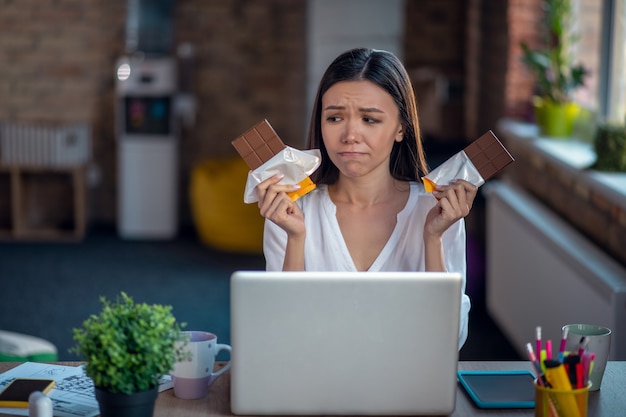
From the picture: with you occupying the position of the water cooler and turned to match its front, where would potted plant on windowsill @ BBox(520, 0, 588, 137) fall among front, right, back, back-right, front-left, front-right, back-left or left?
front-left

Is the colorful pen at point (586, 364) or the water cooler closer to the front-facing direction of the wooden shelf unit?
the colorful pen

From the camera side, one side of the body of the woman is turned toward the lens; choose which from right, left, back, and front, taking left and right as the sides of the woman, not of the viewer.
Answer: front

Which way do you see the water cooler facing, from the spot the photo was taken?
facing the viewer

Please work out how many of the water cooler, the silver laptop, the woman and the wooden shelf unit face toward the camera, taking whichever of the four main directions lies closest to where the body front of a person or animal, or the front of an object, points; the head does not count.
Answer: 3

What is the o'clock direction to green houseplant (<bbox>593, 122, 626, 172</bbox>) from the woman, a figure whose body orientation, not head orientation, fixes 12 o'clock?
The green houseplant is roughly at 7 o'clock from the woman.

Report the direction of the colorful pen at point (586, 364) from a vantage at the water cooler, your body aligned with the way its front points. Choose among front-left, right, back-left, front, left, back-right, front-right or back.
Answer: front

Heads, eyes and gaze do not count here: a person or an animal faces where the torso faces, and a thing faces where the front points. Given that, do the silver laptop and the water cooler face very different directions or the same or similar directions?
very different directions

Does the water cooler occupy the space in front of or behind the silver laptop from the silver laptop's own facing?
in front

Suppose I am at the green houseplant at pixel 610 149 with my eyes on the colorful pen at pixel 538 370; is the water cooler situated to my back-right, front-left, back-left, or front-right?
back-right

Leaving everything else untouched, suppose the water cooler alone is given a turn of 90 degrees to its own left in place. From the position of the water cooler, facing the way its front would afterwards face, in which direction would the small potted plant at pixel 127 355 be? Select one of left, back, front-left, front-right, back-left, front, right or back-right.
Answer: right

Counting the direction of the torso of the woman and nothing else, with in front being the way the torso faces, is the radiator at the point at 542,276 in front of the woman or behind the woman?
behind

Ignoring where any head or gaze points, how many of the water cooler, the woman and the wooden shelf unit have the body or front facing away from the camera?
0

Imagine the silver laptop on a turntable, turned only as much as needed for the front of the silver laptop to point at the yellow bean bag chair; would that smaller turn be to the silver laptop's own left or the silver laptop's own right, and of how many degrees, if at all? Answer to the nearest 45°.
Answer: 0° — it already faces it

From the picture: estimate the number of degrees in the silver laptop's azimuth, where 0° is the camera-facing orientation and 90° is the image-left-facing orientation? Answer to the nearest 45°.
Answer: approximately 180°

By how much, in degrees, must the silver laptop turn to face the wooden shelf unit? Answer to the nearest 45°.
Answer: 0° — it already faces it

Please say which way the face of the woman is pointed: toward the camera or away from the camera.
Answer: toward the camera

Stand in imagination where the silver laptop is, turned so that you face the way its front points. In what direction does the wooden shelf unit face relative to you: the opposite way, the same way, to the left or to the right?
the opposite way
